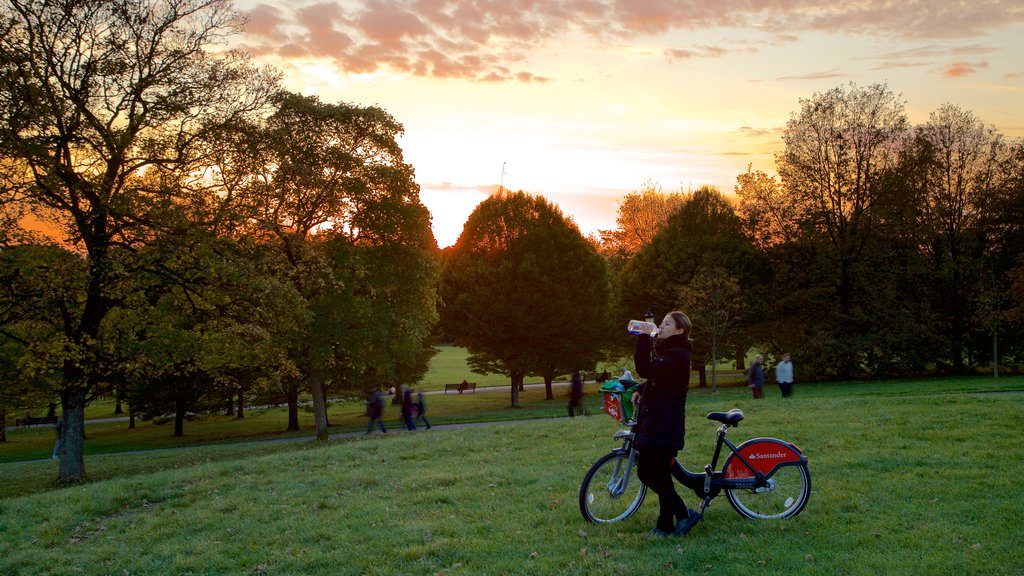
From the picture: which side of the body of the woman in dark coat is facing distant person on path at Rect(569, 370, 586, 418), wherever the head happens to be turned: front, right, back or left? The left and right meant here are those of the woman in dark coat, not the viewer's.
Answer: right

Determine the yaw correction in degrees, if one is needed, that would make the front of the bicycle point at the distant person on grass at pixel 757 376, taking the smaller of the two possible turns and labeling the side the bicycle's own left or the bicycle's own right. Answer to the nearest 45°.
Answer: approximately 90° to the bicycle's own right

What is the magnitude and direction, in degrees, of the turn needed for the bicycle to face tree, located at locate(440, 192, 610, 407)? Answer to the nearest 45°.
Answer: approximately 90° to its right

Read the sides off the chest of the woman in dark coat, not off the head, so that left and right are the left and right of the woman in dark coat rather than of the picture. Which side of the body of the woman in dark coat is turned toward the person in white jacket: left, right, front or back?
right

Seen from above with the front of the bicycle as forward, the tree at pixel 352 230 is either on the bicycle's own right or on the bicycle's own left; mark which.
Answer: on the bicycle's own right

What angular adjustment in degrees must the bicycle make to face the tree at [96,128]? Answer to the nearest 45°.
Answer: approximately 45° to its right

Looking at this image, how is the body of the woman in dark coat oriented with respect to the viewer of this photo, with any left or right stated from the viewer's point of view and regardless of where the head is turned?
facing to the left of the viewer

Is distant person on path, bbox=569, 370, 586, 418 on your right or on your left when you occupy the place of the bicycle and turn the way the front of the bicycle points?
on your right

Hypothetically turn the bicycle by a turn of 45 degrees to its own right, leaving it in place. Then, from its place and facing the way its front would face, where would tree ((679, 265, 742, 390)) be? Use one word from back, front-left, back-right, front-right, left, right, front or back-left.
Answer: front-right

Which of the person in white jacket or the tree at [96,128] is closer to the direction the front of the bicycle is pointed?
the tree

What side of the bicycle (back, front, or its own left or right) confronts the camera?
left
